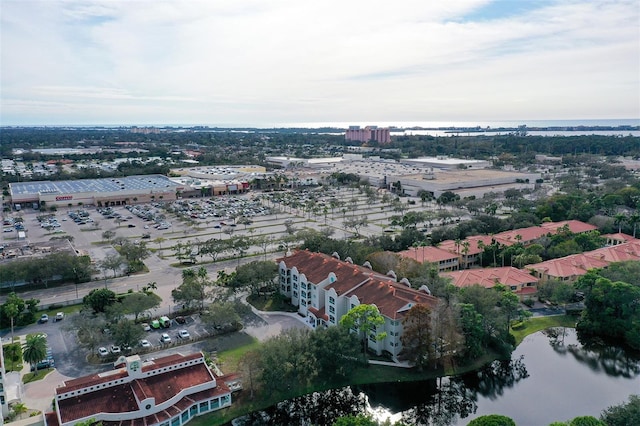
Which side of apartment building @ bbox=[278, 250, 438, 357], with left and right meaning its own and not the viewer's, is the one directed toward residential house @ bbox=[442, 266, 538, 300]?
back

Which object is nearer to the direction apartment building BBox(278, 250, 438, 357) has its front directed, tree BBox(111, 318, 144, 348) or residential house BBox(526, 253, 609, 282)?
the tree

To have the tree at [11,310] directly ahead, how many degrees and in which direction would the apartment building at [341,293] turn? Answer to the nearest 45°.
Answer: approximately 45° to its right

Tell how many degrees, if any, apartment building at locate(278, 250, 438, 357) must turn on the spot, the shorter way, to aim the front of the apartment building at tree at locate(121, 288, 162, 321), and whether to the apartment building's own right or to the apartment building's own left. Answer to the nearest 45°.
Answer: approximately 45° to the apartment building's own right

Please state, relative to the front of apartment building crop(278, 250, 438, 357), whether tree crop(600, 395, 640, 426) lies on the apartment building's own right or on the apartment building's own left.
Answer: on the apartment building's own left

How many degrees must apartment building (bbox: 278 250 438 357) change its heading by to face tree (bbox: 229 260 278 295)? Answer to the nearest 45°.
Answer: approximately 90° to its right

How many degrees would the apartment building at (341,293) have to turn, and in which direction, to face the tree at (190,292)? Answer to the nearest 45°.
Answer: approximately 45° to its right

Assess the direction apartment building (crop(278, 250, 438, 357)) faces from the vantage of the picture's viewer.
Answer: facing the viewer and to the left of the viewer

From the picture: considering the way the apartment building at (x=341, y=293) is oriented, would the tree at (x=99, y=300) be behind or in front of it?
in front

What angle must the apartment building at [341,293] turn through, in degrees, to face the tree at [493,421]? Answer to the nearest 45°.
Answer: approximately 90° to its left

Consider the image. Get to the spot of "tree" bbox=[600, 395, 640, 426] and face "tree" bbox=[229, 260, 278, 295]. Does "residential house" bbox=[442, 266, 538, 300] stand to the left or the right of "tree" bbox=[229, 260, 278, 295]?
right

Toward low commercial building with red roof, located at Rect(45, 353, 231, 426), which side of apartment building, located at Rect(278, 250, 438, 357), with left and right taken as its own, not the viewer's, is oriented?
front

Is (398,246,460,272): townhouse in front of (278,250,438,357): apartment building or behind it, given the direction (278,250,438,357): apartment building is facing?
behind

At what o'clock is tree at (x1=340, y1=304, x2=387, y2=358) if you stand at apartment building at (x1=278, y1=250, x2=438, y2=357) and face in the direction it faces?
The tree is roughly at 10 o'clock from the apartment building.

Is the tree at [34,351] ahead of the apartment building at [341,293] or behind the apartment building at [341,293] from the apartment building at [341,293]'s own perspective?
ahead
